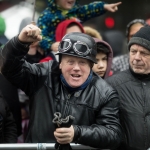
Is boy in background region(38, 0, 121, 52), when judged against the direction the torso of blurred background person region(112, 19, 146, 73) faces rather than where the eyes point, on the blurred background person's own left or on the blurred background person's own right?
on the blurred background person's own right

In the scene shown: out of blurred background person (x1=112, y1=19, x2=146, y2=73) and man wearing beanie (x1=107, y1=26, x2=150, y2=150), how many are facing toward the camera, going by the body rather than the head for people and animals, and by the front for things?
2

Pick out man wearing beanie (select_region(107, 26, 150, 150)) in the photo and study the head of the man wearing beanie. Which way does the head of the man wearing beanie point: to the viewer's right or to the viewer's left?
to the viewer's left

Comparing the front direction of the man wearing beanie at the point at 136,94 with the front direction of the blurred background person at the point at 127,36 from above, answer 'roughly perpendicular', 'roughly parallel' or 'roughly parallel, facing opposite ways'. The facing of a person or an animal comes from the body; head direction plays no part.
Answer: roughly parallel

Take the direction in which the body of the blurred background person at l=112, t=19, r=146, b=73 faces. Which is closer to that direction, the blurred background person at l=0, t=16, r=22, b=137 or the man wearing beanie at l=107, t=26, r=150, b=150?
the man wearing beanie

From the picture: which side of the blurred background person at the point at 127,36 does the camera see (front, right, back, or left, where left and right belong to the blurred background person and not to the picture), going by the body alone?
front

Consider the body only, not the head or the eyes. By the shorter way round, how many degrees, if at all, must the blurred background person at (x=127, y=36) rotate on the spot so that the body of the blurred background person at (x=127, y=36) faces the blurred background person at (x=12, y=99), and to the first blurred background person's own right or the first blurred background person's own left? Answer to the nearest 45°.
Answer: approximately 45° to the first blurred background person's own right

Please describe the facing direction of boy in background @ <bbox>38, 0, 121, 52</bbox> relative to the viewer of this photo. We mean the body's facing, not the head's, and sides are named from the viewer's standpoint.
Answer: facing the viewer and to the right of the viewer

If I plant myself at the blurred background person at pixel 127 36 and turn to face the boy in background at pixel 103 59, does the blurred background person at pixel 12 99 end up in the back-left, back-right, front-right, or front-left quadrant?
front-right

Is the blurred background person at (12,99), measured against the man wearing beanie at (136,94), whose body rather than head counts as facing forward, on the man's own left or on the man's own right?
on the man's own right

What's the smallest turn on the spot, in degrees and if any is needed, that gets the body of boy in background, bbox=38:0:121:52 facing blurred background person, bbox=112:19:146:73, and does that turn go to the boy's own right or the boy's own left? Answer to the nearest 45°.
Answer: approximately 90° to the boy's own left
